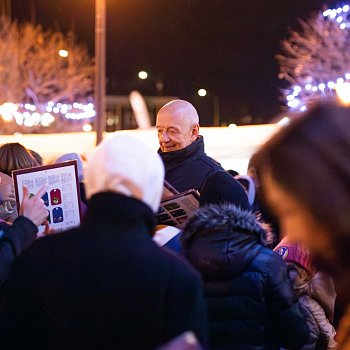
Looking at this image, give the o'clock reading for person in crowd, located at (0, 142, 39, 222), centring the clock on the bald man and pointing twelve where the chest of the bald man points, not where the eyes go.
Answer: The person in crowd is roughly at 1 o'clock from the bald man.

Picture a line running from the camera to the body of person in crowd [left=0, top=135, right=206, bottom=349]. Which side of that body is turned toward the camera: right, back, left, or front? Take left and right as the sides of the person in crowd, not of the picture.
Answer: back

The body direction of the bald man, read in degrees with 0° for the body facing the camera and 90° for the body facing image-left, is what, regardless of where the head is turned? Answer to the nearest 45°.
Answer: approximately 45°

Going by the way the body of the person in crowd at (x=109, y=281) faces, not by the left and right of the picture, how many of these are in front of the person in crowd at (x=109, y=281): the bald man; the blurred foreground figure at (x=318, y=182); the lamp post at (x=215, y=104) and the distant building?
3

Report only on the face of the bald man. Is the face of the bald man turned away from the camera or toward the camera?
toward the camera

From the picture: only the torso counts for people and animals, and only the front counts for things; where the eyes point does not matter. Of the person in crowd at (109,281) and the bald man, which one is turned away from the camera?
the person in crowd

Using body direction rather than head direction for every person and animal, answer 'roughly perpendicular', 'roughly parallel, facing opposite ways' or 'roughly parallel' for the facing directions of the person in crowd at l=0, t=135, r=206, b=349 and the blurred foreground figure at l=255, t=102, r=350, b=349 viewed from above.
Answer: roughly perpendicular

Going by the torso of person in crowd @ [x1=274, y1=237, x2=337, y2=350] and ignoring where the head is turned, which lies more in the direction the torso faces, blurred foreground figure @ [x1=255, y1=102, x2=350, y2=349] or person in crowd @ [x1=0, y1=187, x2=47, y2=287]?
the person in crowd

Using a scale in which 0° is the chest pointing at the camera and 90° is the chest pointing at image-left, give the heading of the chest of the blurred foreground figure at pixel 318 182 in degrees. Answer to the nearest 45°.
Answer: approximately 90°

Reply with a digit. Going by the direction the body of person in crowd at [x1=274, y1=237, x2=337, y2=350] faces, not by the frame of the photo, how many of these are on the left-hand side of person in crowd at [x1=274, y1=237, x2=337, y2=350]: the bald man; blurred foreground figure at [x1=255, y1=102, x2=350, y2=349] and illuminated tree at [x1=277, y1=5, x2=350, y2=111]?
1

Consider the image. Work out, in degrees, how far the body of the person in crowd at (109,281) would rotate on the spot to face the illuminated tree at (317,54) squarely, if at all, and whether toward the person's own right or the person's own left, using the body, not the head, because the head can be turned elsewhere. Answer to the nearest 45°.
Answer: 0° — they already face it
